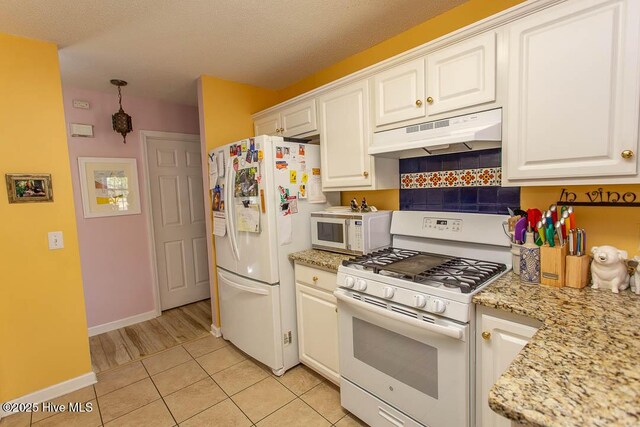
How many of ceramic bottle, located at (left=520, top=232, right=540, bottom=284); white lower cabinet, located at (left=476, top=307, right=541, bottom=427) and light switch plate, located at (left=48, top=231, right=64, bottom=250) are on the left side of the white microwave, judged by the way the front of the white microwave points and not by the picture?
2

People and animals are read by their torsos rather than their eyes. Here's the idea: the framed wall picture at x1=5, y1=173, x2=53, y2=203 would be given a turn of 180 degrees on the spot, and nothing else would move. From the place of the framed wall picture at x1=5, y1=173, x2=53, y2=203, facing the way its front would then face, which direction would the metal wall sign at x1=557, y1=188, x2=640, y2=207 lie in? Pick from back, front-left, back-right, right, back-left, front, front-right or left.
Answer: back-right

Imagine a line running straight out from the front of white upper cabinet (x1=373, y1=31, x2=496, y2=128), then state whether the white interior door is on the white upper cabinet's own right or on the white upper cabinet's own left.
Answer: on the white upper cabinet's own right

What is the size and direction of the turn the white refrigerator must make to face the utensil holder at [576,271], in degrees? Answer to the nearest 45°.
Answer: approximately 90° to its left

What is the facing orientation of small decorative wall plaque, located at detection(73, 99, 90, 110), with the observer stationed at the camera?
facing the viewer

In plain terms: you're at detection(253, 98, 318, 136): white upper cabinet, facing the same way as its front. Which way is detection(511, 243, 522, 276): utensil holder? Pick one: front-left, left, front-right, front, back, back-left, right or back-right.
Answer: left

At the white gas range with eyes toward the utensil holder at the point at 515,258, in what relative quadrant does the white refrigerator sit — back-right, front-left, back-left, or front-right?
back-left

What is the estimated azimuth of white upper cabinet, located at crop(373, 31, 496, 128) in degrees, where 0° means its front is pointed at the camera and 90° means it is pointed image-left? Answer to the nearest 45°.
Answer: approximately 45°

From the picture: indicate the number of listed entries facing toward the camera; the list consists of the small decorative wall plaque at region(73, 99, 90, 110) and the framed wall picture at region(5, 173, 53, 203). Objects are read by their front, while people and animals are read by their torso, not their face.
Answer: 2

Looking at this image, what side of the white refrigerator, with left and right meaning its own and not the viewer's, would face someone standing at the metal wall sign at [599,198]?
left

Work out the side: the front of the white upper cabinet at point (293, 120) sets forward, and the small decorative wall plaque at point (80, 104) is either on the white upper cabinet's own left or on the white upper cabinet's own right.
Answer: on the white upper cabinet's own right

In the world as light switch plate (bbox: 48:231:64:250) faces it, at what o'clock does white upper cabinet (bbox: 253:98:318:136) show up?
The white upper cabinet is roughly at 10 o'clock from the light switch plate.

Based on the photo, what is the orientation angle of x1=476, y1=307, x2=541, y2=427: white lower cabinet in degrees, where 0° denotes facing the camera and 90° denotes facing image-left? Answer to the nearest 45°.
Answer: approximately 45°
